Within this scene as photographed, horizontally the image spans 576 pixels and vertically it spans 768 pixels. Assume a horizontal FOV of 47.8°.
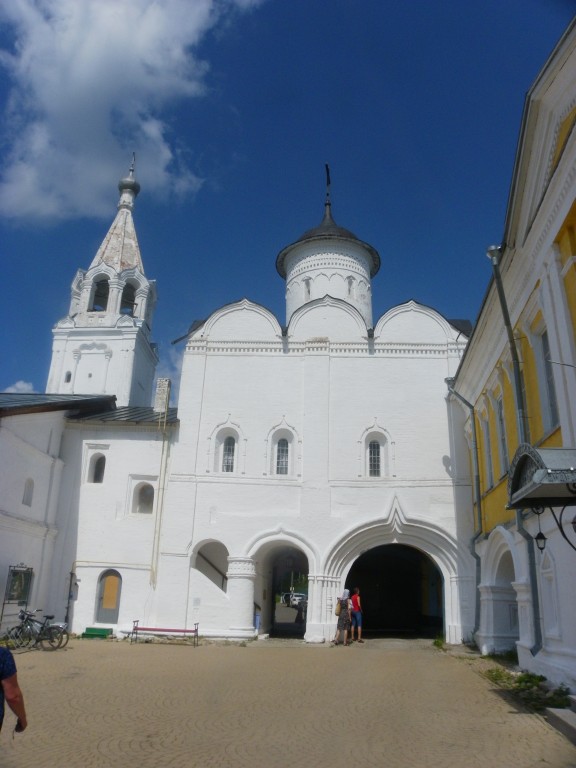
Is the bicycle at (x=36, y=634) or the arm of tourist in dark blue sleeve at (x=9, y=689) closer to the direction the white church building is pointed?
the arm of tourist in dark blue sleeve

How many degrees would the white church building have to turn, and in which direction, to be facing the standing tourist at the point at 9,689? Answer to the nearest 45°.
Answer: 0° — it already faces them

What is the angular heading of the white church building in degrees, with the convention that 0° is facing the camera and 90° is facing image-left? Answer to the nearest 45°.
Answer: approximately 0°

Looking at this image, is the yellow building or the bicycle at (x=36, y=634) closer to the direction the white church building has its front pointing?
the yellow building

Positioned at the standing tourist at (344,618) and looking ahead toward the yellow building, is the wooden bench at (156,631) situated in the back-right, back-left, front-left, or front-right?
back-right

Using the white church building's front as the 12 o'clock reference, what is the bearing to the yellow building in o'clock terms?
The yellow building is roughly at 11 o'clock from the white church building.
